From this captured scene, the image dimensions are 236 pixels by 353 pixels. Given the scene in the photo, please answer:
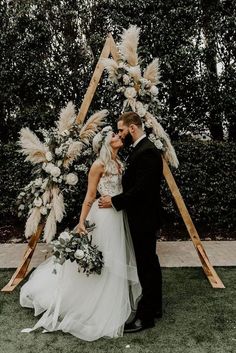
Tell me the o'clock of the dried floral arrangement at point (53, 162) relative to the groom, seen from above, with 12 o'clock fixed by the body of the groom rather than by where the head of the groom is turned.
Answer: The dried floral arrangement is roughly at 1 o'clock from the groom.

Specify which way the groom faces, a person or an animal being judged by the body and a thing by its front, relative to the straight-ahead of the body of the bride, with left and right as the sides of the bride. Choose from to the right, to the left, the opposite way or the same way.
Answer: the opposite way

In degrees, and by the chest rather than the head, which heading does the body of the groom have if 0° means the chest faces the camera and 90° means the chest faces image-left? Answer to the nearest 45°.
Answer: approximately 90°

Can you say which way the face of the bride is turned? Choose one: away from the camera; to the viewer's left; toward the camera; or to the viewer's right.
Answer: to the viewer's right

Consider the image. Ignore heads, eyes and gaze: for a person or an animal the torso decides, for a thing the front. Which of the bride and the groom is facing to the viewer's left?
the groom

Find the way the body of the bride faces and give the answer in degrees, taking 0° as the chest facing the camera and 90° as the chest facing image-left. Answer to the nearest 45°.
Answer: approximately 270°

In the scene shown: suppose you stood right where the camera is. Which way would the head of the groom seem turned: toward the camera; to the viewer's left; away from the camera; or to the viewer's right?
to the viewer's left

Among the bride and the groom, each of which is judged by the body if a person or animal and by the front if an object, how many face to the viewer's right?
1
